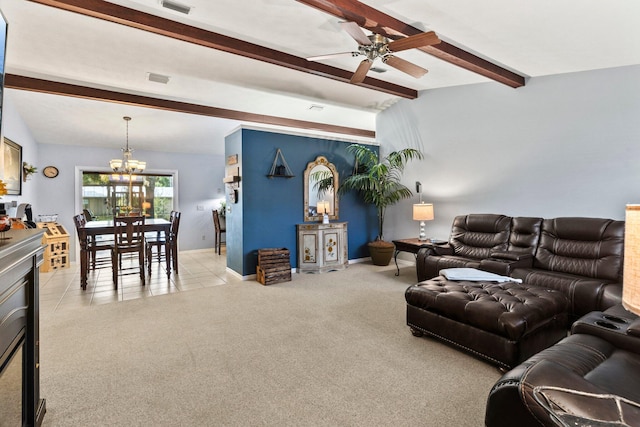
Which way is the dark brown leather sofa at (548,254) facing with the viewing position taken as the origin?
facing the viewer and to the left of the viewer

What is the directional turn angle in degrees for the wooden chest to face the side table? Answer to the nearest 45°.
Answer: approximately 45° to its left

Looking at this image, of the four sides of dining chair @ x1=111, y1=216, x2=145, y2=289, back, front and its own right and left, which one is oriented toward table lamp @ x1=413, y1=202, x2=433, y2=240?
right

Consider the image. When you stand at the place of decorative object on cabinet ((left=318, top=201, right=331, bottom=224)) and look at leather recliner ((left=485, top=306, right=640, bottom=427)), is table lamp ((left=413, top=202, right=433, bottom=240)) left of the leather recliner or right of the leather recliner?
left

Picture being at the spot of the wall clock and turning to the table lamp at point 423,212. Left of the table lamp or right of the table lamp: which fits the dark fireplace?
right

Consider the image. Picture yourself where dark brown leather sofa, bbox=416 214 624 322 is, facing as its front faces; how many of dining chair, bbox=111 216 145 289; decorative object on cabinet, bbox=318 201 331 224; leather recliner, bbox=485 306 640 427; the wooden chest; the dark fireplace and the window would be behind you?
0

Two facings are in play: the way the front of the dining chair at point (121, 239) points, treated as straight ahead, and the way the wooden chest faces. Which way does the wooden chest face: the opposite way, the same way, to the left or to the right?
the opposite way

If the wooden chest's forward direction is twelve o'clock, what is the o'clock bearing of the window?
The window is roughly at 6 o'clock from the wooden chest.

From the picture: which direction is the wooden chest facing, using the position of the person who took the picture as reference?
facing the viewer and to the right of the viewer

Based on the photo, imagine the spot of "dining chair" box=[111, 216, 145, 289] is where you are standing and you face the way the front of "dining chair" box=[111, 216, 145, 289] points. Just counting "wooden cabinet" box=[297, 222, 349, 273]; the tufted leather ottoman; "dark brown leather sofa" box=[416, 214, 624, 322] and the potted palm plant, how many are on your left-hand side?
0

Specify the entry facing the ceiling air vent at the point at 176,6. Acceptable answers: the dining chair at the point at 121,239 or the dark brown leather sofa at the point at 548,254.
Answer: the dark brown leather sofa

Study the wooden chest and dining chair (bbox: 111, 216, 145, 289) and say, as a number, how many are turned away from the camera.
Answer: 1

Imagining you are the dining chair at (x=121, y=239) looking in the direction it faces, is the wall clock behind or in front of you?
in front

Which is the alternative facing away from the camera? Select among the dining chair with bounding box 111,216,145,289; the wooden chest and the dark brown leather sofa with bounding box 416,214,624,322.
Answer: the dining chair

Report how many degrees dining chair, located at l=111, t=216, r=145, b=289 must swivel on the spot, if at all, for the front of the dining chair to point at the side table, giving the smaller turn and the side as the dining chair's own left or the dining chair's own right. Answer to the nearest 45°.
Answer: approximately 135° to the dining chair's own right

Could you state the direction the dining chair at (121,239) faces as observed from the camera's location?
facing away from the viewer

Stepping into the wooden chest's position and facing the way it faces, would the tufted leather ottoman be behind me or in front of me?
in front

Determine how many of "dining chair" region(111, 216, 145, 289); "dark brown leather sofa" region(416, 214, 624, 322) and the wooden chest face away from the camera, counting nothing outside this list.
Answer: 1
